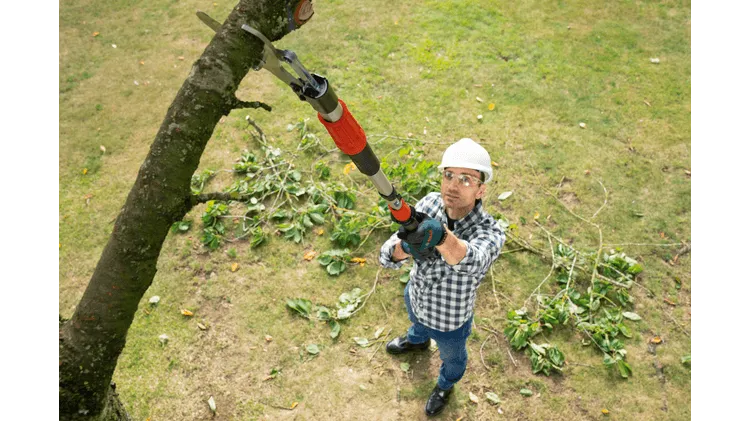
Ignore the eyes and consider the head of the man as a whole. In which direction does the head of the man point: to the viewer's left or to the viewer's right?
to the viewer's left

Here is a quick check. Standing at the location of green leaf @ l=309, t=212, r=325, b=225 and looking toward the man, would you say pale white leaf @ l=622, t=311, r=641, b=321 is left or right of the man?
left

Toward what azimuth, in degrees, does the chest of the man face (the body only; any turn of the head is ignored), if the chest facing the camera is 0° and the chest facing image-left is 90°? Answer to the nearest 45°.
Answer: approximately 45°

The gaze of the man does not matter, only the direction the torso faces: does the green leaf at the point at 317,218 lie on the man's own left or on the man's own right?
on the man's own right

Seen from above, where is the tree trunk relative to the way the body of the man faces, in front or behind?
in front
